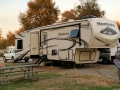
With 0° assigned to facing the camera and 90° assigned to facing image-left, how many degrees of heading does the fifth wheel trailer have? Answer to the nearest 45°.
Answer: approximately 315°

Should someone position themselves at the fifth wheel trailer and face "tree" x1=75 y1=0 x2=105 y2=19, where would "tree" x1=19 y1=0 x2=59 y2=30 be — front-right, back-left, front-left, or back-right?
front-left

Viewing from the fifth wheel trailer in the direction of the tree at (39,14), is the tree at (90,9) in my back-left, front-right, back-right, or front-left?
front-right

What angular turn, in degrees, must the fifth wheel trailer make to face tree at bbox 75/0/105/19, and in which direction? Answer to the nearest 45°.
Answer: approximately 135° to its left

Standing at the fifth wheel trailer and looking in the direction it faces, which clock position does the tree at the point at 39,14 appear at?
The tree is roughly at 7 o'clock from the fifth wheel trailer.
